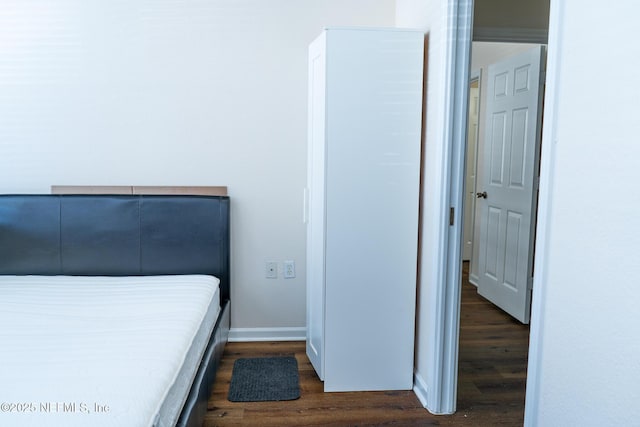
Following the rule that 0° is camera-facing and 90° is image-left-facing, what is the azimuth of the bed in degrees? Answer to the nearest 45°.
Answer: approximately 0°

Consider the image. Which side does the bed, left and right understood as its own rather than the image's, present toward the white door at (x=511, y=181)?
left

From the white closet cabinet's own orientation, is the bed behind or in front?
in front

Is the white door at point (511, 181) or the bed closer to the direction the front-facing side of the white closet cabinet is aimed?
the bed

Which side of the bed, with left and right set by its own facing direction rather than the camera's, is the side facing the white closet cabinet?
left
